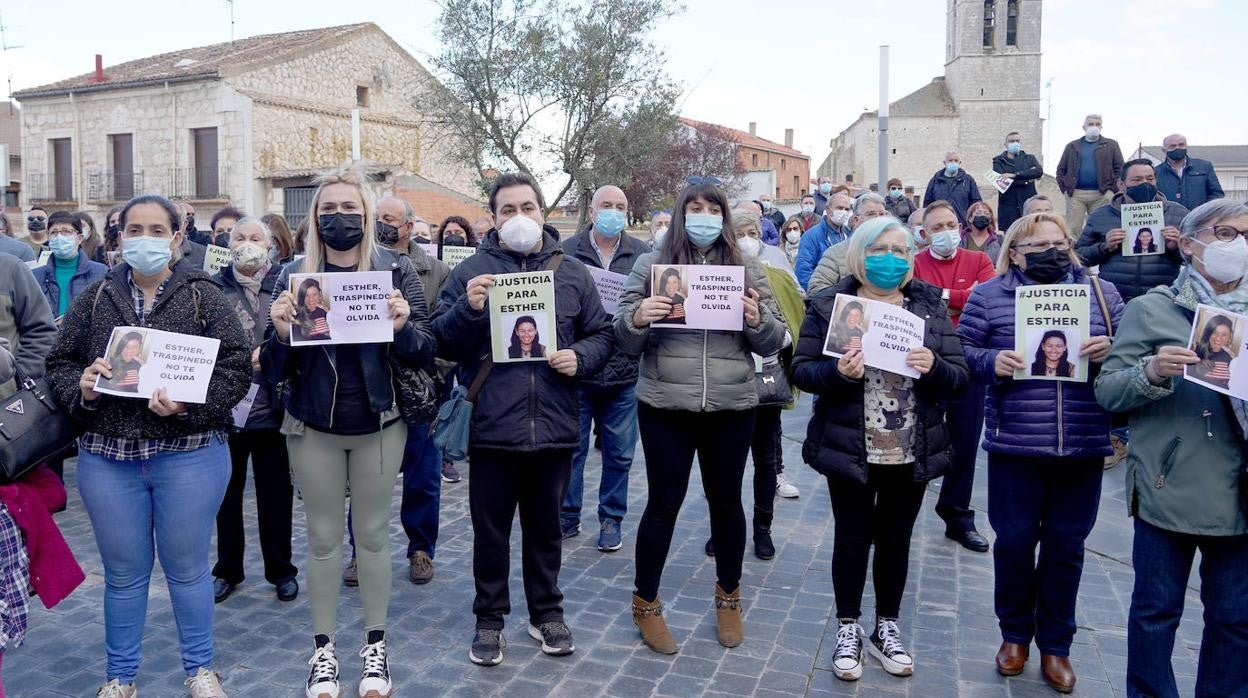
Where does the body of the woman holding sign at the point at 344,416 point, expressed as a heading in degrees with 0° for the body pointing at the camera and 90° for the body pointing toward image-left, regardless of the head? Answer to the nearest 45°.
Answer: approximately 0°

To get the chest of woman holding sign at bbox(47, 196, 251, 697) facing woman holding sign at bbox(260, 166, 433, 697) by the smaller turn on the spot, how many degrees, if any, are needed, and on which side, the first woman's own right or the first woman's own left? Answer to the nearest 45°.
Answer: approximately 90° to the first woman's own left

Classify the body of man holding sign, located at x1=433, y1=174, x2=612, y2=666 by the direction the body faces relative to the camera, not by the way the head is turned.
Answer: toward the camera

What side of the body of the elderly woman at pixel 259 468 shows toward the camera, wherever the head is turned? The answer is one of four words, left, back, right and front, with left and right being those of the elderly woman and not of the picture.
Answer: front

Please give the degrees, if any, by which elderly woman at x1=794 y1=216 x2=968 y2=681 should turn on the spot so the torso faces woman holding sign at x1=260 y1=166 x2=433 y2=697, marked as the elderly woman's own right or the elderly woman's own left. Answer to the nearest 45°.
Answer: approximately 90° to the elderly woman's own right

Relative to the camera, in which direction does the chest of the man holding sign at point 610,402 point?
toward the camera

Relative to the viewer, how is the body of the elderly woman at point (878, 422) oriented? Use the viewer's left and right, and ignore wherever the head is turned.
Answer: facing the viewer

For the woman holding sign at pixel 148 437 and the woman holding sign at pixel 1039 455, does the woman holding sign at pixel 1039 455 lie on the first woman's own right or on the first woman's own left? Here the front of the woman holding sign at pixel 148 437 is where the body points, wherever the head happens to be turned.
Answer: on the first woman's own left

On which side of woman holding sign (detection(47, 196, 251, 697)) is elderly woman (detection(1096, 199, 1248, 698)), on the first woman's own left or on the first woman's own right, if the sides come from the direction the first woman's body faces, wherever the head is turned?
on the first woman's own left

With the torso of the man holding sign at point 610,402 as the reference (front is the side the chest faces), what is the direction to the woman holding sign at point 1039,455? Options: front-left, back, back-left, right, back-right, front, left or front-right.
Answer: front-left

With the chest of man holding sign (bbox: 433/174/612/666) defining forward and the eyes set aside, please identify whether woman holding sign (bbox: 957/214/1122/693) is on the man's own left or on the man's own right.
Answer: on the man's own left

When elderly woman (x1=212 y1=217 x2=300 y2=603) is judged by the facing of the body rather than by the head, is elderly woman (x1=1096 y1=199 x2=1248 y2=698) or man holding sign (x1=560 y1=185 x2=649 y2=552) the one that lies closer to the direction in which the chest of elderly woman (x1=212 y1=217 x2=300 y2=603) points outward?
the elderly woman
